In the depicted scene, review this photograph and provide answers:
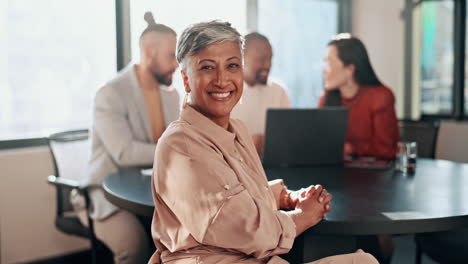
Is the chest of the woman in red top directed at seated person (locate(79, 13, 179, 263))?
yes

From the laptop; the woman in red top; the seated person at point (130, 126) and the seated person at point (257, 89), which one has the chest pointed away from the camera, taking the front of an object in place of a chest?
the laptop

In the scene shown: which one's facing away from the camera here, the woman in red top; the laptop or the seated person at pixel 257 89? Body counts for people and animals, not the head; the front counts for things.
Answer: the laptop

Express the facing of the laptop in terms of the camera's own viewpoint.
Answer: facing away from the viewer

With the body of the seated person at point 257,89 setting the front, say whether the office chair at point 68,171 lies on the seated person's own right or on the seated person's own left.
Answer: on the seated person's own right

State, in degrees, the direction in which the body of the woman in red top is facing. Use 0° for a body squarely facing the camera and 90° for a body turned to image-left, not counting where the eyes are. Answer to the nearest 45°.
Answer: approximately 45°

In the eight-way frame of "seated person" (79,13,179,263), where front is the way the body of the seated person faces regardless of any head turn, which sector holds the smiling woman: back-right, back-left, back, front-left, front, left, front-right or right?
front-right

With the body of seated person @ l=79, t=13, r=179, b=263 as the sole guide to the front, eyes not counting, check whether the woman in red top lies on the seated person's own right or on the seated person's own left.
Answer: on the seated person's own left
